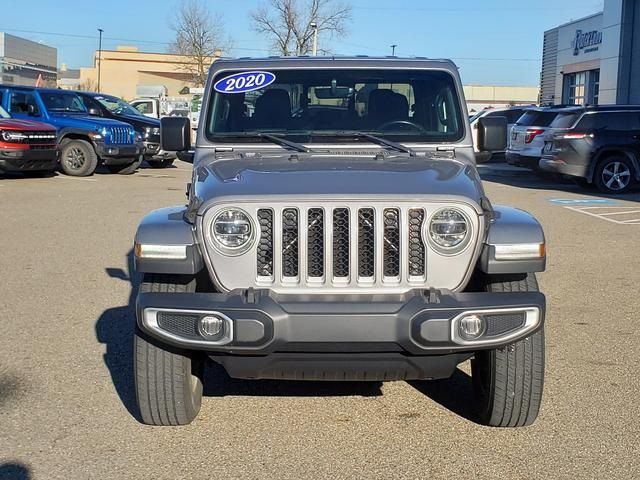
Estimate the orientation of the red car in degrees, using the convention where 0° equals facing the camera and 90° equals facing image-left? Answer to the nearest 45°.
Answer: approximately 315°

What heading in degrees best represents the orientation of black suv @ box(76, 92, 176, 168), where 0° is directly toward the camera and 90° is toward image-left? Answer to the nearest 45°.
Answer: approximately 315°

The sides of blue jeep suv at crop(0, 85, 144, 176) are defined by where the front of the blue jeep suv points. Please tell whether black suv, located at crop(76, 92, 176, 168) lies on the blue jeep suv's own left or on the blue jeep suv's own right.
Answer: on the blue jeep suv's own left

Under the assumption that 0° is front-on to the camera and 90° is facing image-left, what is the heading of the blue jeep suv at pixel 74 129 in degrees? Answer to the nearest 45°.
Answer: approximately 315°

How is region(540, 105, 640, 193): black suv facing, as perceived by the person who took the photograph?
facing away from the viewer and to the right of the viewer

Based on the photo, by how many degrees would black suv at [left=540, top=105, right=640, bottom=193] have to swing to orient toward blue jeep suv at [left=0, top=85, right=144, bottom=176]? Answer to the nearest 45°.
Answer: approximately 135° to its left

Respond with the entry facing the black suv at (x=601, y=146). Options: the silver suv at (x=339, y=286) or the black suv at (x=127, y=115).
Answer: the black suv at (x=127, y=115)

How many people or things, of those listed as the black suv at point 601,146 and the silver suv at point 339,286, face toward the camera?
1

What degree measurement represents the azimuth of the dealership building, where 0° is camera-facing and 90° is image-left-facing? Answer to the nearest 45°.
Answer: approximately 45°
